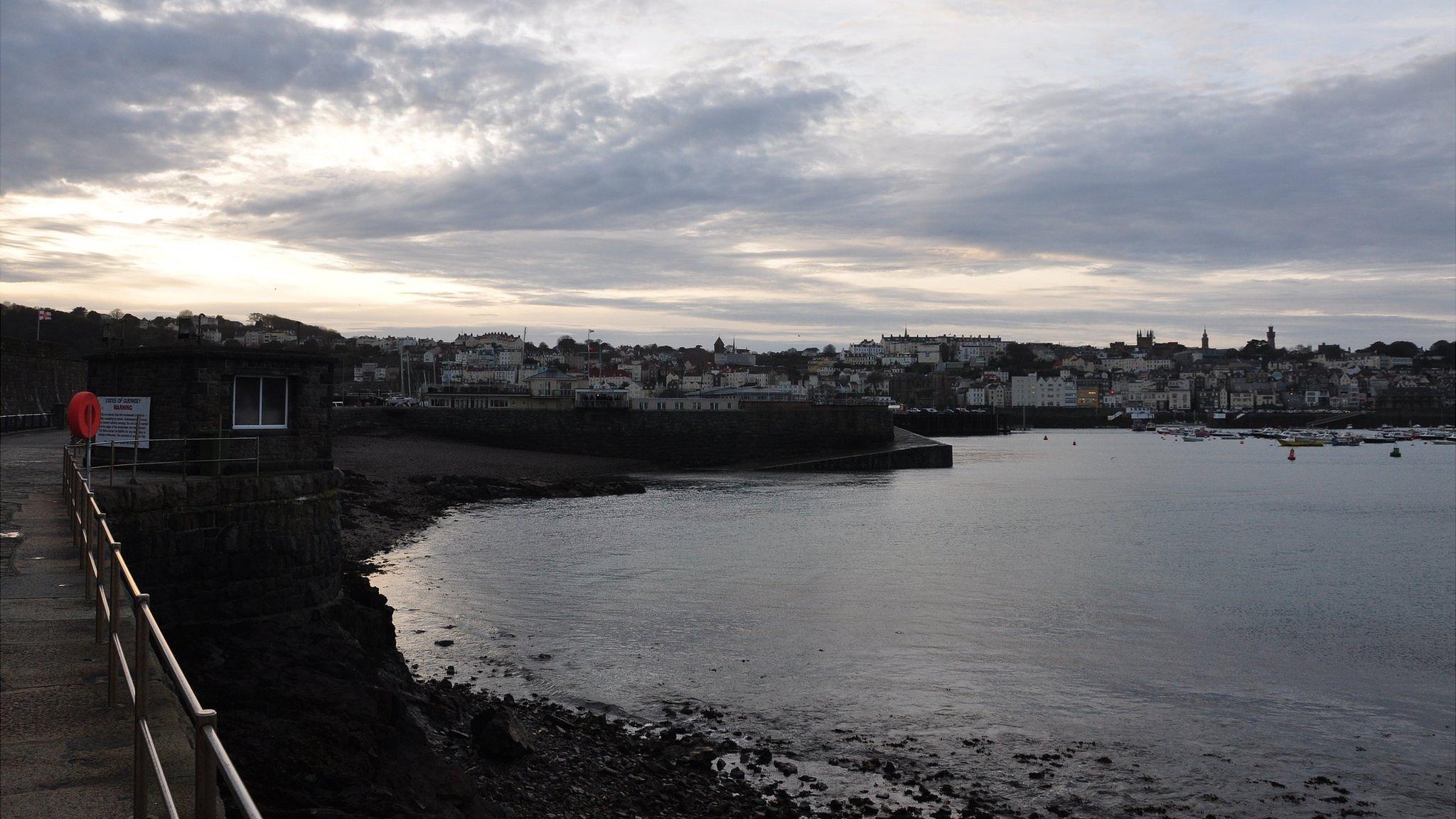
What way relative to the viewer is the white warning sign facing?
toward the camera

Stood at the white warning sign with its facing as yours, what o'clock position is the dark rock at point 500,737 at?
The dark rock is roughly at 11 o'clock from the white warning sign.

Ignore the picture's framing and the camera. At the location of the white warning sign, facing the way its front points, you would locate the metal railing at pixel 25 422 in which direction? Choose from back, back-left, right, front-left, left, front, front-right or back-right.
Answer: back

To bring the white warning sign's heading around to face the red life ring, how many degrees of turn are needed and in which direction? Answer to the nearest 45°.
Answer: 0° — it already faces it

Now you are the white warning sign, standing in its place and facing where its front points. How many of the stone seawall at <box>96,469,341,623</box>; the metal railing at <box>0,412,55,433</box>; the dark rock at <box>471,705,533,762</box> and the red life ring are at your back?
1
